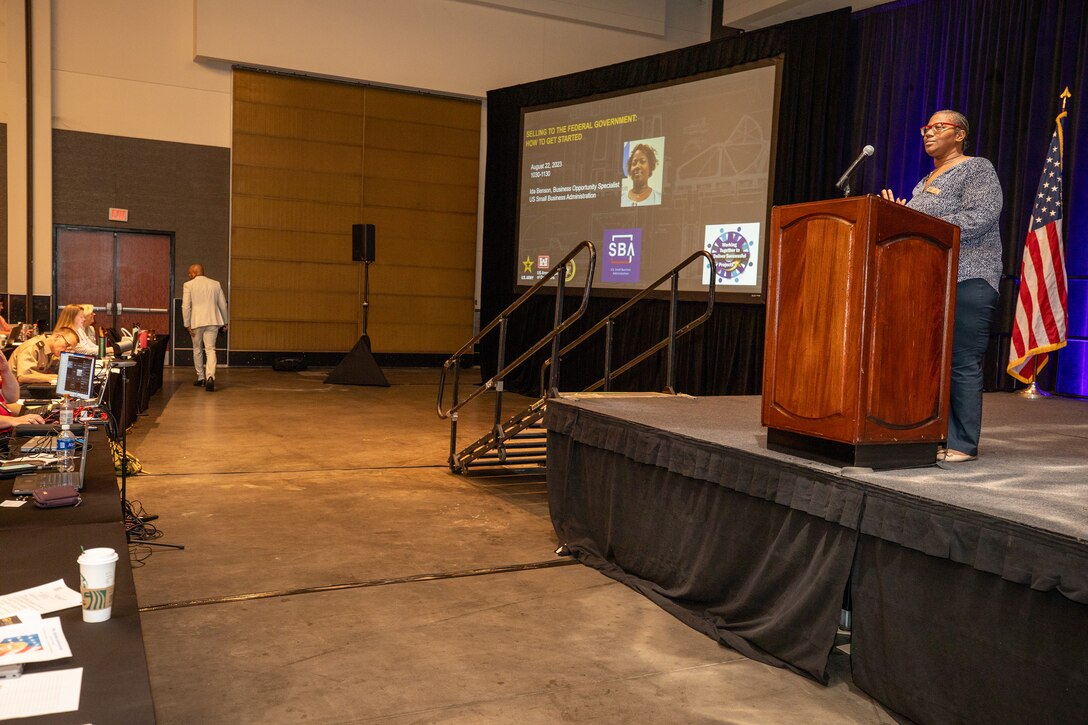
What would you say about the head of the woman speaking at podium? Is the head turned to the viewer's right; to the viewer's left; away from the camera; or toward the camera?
to the viewer's left

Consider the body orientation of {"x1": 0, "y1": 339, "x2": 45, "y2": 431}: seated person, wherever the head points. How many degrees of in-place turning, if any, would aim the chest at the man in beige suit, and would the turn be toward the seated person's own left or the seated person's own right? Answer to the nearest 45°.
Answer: approximately 90° to the seated person's own left

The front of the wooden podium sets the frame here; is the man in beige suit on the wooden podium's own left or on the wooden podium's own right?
on the wooden podium's own right

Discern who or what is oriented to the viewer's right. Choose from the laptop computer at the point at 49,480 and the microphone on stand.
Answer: the microphone on stand

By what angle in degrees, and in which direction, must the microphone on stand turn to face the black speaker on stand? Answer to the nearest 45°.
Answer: approximately 135° to its left

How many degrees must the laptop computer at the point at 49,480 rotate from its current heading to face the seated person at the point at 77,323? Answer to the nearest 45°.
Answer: approximately 90° to its right

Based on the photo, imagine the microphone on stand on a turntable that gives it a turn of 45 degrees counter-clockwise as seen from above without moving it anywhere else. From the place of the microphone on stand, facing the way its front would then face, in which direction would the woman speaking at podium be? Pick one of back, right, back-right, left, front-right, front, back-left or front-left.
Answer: front

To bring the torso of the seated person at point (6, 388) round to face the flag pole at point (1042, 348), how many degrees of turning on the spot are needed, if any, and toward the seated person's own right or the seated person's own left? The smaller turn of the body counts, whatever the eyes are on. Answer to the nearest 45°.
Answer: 0° — they already face it

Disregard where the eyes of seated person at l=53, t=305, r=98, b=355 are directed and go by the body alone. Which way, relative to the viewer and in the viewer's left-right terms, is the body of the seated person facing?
facing to the right of the viewer

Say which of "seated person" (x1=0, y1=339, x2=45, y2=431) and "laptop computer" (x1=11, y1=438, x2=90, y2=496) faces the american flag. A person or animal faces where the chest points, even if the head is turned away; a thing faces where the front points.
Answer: the seated person

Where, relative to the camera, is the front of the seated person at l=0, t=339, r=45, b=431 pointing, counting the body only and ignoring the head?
to the viewer's right

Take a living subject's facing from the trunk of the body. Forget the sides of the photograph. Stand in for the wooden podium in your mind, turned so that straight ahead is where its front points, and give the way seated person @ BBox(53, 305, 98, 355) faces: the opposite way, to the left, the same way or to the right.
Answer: the opposite way

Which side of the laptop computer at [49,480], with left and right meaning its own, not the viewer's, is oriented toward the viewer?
left

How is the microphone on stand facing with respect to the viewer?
to the viewer's right

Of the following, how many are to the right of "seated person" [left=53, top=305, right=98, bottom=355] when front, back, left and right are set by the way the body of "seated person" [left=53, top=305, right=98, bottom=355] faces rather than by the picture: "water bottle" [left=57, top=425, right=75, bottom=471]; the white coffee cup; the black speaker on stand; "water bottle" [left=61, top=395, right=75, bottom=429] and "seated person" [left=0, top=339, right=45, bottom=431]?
4
